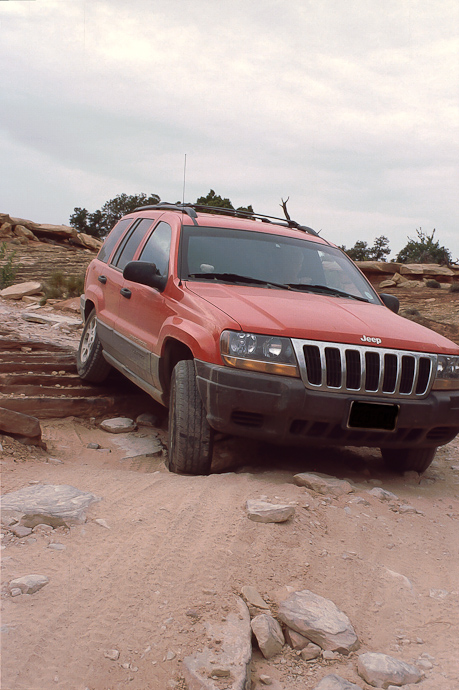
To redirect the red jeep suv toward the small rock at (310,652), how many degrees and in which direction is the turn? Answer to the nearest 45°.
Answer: approximately 45° to its right

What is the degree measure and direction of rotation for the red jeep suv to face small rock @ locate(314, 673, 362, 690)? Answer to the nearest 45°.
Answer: approximately 45° to its right

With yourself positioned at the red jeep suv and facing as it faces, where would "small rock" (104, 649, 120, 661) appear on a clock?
The small rock is roughly at 2 o'clock from the red jeep suv.

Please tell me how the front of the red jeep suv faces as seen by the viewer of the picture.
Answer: facing the viewer and to the right of the viewer

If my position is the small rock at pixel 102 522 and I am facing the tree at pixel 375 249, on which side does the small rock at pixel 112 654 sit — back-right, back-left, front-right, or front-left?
back-right

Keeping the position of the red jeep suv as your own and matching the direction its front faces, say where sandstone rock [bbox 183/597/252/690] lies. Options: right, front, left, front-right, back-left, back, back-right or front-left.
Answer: front-right

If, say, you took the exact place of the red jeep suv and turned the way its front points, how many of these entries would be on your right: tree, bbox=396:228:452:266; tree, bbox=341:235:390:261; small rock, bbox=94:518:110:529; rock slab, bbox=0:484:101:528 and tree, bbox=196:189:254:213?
2

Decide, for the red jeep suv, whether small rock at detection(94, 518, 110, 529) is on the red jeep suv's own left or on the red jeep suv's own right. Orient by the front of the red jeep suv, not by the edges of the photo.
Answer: on the red jeep suv's own right

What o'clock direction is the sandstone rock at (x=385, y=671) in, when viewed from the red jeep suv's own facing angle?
The sandstone rock is roughly at 1 o'clock from the red jeep suv.

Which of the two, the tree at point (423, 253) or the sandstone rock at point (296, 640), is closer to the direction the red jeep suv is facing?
the sandstone rock

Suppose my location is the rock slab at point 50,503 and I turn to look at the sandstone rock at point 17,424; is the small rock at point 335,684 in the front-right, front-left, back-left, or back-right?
back-right

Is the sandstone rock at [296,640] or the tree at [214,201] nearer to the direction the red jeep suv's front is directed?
the sandstone rock

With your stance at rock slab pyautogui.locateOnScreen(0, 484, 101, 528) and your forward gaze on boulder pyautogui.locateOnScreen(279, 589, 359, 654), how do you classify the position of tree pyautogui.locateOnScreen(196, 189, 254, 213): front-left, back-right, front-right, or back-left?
back-left

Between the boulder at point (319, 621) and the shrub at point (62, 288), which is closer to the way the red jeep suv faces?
the boulder
